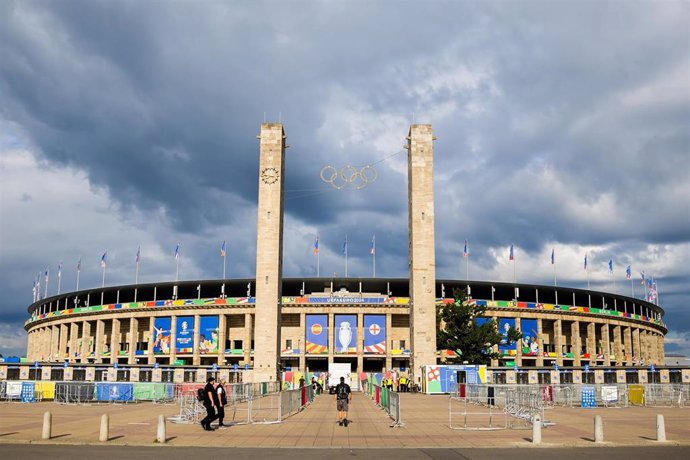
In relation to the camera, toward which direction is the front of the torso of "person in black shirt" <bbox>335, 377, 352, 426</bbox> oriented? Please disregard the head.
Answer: away from the camera

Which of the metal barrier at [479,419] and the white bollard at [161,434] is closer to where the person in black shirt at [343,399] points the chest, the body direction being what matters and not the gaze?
the metal barrier

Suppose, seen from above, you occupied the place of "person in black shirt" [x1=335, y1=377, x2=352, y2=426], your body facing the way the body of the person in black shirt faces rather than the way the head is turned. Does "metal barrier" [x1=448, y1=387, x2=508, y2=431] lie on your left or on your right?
on your right

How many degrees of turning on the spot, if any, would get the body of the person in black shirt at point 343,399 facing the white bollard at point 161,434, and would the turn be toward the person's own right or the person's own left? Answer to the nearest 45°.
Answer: approximately 135° to the person's own left

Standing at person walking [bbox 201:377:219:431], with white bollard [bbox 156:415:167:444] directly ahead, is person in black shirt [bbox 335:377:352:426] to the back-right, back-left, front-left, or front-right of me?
back-left

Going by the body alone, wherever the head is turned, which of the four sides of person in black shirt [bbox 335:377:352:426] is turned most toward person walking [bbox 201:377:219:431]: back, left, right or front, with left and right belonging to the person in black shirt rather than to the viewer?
left
